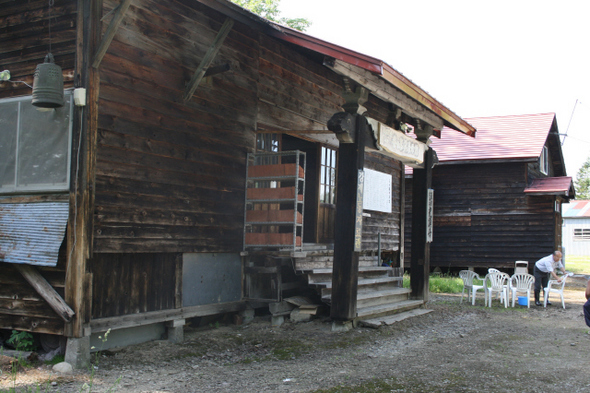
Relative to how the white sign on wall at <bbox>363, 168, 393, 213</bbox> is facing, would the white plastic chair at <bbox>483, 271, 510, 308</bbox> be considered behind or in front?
in front

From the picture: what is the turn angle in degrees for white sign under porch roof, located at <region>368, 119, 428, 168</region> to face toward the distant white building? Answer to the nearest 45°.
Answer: approximately 135° to its left

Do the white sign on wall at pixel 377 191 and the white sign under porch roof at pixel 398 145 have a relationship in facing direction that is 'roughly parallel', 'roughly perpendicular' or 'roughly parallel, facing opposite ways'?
roughly parallel

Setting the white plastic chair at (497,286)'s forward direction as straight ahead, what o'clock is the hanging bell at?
The hanging bell is roughly at 1 o'clock from the white plastic chair.

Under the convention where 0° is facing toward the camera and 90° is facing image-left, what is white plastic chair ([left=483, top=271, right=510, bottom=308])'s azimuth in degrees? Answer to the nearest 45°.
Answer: approximately 0°

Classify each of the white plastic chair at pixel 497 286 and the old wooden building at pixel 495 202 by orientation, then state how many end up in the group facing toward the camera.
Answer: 1

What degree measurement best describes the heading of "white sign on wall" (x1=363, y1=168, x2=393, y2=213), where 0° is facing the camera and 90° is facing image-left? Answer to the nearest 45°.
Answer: approximately 315°

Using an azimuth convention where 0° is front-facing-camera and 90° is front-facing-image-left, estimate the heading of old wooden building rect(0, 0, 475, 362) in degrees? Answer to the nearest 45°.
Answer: approximately 315°

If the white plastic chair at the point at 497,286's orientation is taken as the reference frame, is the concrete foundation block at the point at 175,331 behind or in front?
in front

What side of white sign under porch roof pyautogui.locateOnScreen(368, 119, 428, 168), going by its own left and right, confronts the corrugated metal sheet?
right

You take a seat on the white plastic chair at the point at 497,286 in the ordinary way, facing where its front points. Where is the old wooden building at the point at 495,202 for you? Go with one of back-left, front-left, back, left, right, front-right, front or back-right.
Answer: back

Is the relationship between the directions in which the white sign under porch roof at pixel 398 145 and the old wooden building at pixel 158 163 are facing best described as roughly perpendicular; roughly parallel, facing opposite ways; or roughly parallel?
roughly parallel

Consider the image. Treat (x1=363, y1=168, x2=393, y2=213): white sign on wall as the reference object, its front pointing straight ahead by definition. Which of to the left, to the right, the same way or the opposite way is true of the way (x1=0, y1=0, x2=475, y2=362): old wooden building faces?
the same way

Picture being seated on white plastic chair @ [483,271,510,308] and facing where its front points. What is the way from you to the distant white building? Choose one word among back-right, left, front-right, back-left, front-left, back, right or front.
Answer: back

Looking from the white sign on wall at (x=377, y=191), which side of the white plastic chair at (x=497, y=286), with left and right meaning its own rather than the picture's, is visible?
right
